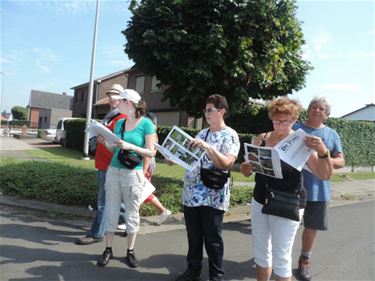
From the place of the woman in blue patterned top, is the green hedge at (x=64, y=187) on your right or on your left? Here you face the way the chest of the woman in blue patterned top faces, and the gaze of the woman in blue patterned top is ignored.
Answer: on your right

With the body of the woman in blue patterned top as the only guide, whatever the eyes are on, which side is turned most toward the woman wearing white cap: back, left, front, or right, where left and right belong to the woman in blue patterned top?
right

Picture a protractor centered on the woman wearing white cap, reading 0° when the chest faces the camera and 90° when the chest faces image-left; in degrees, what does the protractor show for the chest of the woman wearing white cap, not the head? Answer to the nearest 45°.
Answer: approximately 45°

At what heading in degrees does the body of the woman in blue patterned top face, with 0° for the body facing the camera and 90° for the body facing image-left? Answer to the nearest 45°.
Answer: approximately 45°

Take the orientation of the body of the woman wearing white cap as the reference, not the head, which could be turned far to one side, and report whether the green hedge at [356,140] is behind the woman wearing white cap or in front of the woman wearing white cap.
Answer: behind

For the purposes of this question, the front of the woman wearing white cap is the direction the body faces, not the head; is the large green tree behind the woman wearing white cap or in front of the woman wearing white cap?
behind

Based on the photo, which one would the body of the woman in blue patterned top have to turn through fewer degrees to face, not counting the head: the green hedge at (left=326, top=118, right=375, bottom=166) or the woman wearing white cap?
the woman wearing white cap

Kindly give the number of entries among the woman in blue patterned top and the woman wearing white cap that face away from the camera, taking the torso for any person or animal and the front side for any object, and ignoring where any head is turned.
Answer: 0
